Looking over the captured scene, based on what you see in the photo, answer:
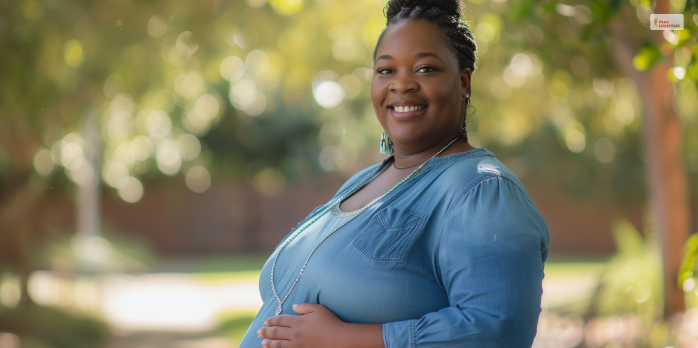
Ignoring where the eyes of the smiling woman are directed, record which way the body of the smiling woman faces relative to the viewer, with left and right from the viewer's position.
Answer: facing the viewer and to the left of the viewer

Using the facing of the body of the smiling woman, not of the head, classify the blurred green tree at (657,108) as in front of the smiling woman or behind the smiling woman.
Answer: behind
